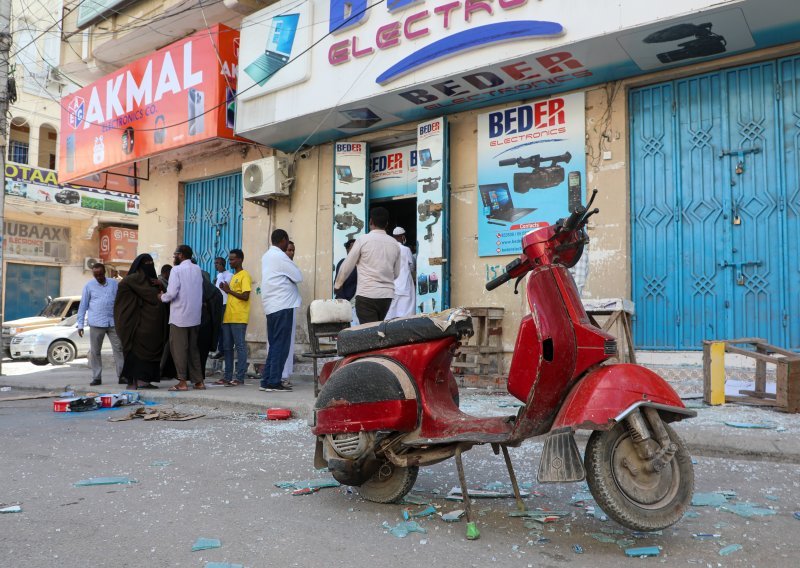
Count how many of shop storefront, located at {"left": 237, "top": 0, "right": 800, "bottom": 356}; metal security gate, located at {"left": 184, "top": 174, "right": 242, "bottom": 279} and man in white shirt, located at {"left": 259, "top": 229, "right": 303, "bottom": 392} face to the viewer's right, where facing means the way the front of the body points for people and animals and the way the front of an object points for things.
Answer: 1

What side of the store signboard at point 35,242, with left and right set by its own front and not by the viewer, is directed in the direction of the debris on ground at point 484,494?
front

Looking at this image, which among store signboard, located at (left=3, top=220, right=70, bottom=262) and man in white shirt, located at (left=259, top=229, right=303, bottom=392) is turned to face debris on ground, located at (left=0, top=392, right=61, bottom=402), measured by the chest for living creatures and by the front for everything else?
the store signboard

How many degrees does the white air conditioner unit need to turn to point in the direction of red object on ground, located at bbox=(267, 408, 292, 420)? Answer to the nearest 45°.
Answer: approximately 45° to its left

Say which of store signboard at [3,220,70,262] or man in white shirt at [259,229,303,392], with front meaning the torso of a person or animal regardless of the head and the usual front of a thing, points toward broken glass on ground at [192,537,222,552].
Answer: the store signboard

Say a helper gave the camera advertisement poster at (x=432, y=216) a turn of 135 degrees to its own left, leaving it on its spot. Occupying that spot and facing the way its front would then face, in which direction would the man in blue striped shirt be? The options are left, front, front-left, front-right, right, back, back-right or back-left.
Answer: back

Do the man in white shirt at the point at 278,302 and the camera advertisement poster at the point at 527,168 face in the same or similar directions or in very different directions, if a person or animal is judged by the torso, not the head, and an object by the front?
very different directions

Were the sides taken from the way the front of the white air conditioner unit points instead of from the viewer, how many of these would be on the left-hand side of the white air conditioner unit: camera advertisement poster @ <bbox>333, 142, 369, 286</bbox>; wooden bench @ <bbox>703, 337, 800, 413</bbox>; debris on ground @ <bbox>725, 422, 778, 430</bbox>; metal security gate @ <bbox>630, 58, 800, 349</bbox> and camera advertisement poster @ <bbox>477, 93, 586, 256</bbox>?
5

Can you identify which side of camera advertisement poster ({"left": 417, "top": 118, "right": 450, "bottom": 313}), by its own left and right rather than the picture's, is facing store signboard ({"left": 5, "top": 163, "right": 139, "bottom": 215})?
right

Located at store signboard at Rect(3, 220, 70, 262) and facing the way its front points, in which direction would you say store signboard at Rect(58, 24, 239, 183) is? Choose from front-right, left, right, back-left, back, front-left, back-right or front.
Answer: front

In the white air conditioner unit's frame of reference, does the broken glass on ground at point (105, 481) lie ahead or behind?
ahead

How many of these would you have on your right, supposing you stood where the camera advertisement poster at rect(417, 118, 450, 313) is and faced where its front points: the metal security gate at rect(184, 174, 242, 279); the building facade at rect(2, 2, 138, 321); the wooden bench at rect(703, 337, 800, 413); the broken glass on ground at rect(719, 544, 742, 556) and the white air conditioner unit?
3

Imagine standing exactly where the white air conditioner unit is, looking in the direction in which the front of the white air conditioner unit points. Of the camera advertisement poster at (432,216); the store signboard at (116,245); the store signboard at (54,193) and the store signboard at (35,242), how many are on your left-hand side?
1
